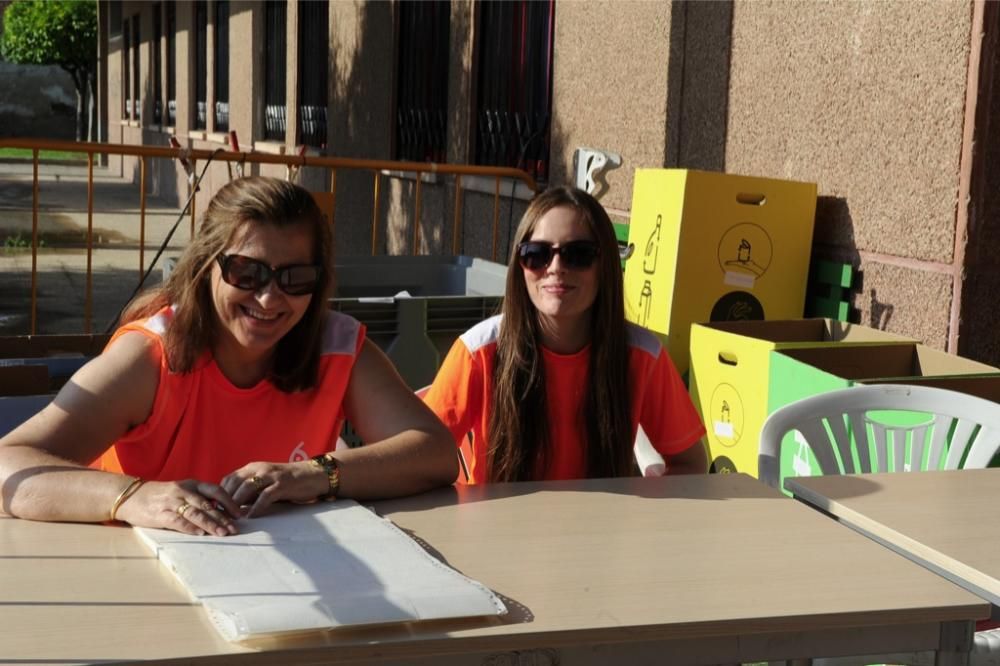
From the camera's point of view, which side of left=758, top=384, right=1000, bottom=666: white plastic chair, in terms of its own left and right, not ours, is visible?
front

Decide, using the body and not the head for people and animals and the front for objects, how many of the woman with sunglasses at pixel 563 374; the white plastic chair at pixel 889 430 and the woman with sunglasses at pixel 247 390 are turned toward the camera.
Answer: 3

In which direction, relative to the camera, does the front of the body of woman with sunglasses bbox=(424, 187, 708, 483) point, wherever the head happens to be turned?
toward the camera

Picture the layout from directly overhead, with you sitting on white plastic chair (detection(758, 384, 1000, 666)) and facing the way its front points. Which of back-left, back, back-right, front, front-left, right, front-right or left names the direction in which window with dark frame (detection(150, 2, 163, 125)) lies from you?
back-right

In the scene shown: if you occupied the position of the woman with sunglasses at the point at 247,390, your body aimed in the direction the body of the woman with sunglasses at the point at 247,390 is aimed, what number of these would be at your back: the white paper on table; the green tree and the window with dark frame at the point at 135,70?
2

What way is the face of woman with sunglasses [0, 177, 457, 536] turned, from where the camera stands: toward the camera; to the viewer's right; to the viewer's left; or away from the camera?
toward the camera

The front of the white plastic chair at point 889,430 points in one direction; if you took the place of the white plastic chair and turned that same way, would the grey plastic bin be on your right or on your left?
on your right

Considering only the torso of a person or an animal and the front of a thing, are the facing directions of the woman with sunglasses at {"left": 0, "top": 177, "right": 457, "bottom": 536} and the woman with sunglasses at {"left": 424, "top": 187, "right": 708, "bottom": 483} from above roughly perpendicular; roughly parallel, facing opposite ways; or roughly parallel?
roughly parallel

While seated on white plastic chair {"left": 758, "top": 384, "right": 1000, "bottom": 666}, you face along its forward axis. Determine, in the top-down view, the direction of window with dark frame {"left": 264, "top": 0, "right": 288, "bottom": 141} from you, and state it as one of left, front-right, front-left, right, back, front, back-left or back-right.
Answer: back-right

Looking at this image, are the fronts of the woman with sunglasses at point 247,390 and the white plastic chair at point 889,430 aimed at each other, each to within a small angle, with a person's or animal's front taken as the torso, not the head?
no

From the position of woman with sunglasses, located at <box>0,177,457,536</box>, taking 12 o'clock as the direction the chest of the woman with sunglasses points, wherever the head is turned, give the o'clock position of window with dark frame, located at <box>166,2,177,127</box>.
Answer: The window with dark frame is roughly at 6 o'clock from the woman with sunglasses.

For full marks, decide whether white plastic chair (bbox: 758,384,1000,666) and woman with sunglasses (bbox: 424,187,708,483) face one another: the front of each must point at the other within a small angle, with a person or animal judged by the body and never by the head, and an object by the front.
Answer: no

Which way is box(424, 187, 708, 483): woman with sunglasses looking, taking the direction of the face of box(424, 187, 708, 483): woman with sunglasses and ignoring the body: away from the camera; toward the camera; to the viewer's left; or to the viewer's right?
toward the camera

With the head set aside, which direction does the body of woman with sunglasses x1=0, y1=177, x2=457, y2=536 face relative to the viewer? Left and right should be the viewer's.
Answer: facing the viewer

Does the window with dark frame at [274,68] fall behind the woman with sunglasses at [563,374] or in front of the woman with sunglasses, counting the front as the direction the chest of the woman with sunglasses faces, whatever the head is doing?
behind

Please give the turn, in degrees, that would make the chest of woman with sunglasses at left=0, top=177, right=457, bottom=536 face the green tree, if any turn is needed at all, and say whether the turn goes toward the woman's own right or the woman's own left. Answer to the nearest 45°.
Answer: approximately 180°

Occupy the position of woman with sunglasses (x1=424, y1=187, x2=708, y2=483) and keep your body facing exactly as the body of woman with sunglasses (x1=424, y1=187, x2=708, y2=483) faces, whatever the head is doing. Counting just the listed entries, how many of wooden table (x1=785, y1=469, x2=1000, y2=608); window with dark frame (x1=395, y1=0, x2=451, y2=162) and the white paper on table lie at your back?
1
